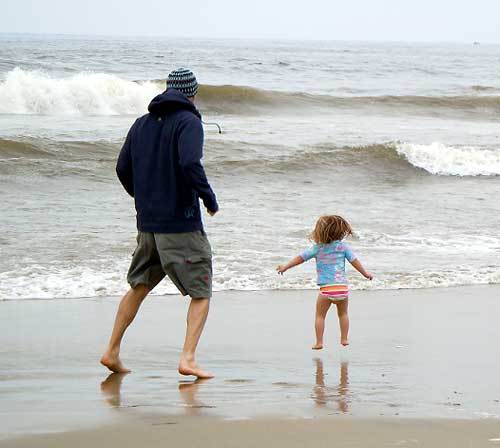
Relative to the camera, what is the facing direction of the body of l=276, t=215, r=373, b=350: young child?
away from the camera

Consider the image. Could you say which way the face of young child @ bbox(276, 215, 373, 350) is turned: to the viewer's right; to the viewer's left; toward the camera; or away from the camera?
away from the camera

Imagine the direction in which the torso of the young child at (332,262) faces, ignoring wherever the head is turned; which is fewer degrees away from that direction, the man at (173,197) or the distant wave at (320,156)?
the distant wave

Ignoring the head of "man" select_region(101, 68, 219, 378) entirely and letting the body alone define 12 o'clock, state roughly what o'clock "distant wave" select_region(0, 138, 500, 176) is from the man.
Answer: The distant wave is roughly at 11 o'clock from the man.

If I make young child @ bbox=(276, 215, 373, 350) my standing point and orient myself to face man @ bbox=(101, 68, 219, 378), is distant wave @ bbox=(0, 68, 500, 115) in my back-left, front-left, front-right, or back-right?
back-right

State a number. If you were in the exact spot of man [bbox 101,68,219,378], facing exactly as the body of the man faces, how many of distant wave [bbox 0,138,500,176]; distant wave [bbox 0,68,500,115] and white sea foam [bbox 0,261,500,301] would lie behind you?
0

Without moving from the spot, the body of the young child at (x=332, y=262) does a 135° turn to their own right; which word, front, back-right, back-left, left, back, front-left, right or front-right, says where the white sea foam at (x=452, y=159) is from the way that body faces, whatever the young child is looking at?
back-left

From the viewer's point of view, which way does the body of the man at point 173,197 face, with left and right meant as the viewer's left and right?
facing away from the viewer and to the right of the viewer

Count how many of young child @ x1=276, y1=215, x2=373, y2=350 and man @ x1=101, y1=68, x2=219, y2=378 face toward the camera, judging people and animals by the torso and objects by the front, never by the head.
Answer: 0

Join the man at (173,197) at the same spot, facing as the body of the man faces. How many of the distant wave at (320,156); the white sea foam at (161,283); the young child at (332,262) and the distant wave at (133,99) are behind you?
0
